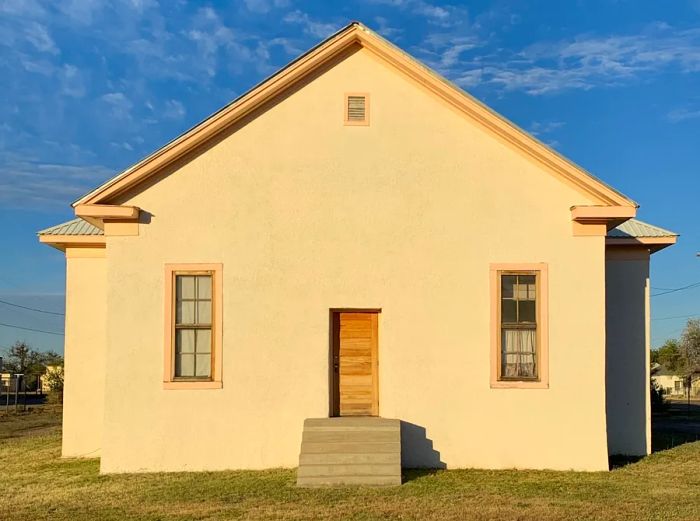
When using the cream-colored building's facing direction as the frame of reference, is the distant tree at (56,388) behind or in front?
behind

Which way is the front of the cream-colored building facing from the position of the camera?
facing the viewer
